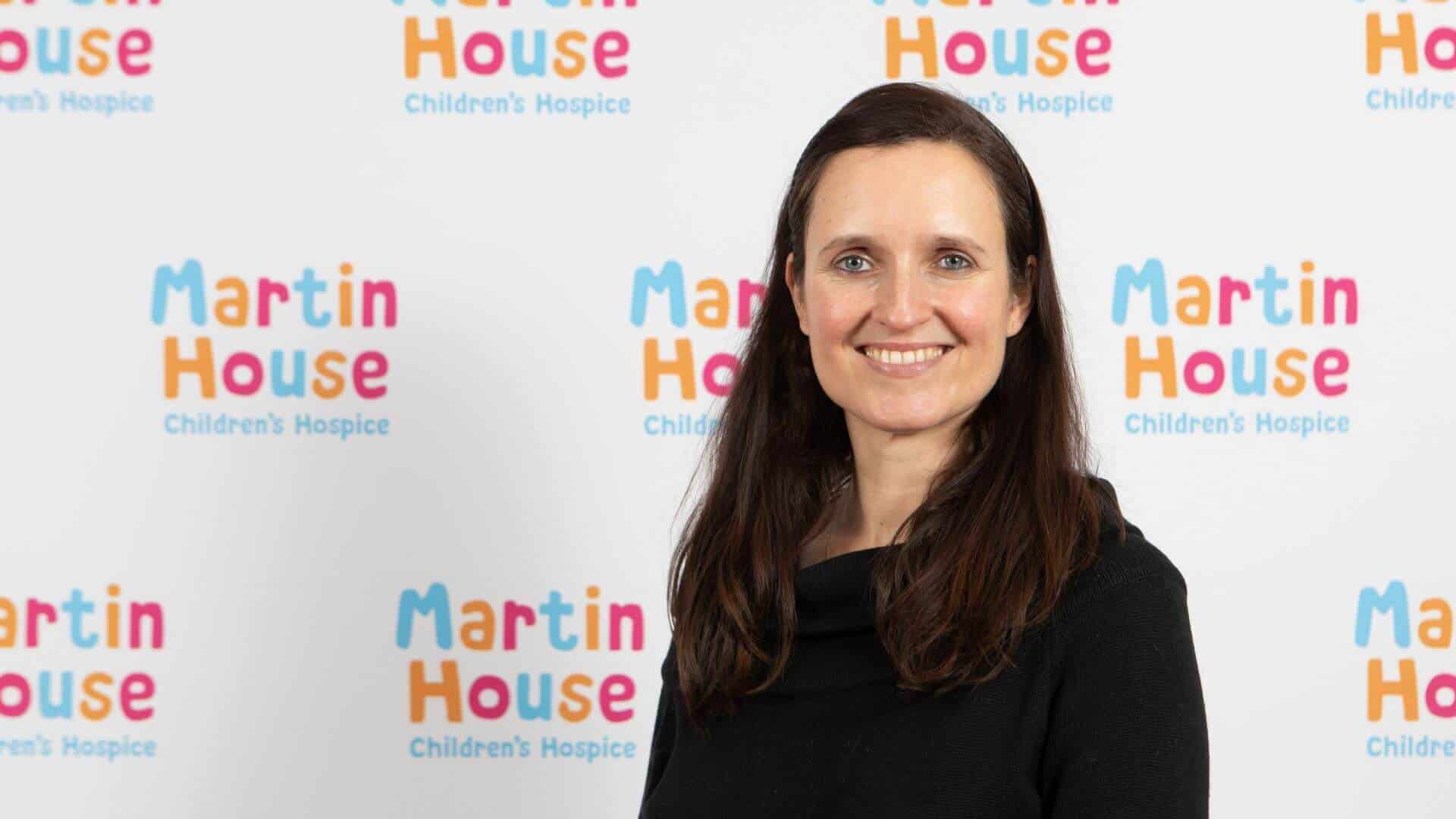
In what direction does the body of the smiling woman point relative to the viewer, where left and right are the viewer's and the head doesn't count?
facing the viewer and to the left of the viewer
